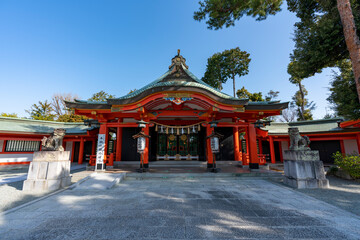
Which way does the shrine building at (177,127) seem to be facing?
toward the camera

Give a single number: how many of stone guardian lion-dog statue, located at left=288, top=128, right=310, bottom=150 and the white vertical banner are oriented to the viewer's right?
0

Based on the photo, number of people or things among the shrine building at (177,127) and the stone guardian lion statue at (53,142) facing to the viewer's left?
0

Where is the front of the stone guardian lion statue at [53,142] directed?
to the viewer's right

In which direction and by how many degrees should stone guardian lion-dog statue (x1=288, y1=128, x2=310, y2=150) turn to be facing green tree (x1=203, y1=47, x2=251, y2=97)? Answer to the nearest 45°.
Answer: approximately 45° to its right

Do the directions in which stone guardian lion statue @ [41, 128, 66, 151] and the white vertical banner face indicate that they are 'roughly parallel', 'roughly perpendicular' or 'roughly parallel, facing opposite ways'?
roughly perpendicular

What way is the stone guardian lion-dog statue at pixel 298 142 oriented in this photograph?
to the viewer's left

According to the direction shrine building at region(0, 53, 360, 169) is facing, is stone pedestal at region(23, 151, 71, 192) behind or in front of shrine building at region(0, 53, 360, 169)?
in front

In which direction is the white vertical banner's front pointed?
toward the camera

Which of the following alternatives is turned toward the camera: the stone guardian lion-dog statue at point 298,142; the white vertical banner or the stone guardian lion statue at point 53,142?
the white vertical banner
